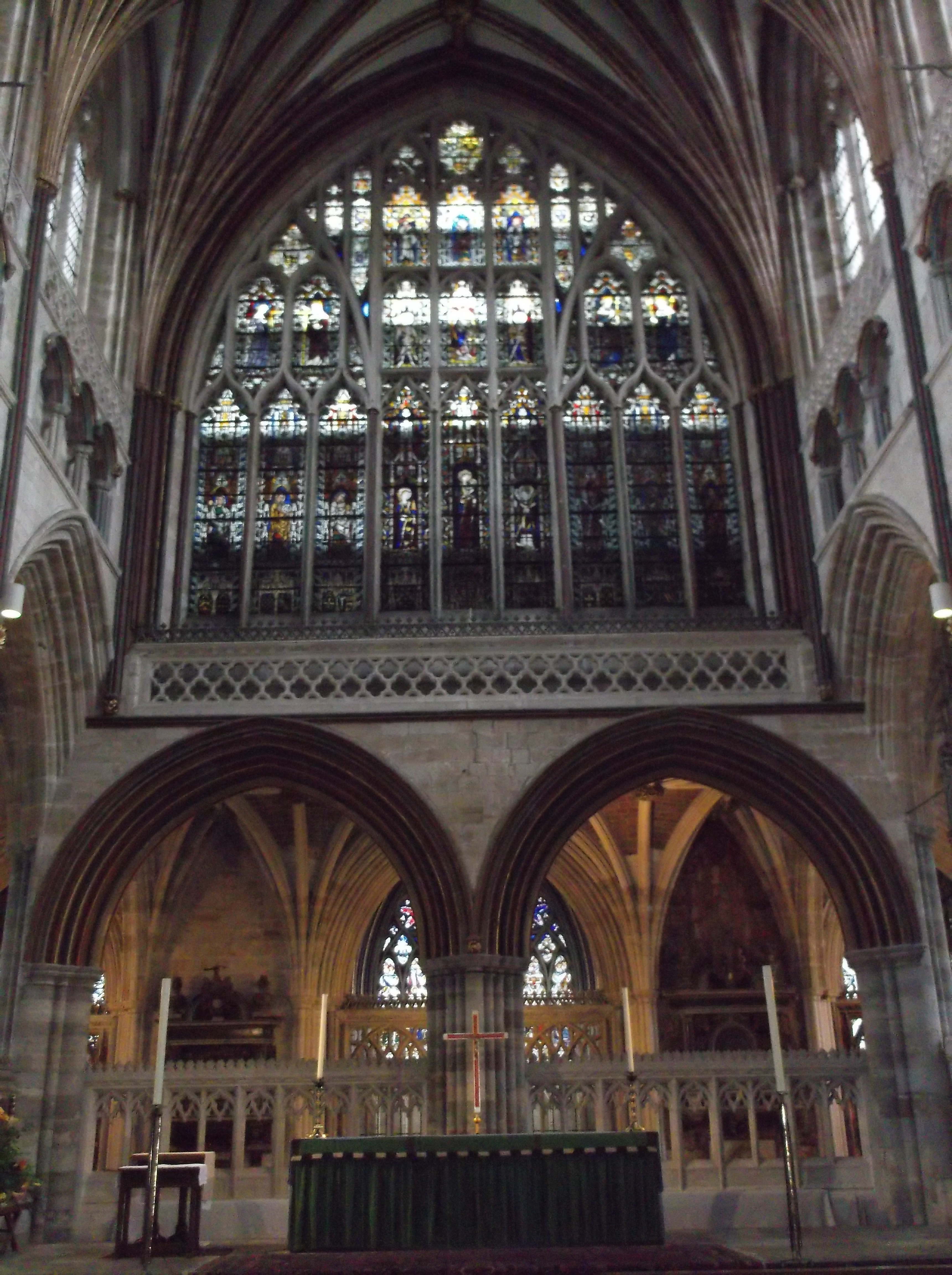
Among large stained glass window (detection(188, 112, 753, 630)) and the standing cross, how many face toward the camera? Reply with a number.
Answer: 2

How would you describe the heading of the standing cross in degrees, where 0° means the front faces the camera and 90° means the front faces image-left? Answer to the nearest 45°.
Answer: approximately 0°

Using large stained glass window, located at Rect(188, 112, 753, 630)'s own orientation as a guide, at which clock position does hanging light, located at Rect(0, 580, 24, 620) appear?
The hanging light is roughly at 1 o'clock from the large stained glass window.

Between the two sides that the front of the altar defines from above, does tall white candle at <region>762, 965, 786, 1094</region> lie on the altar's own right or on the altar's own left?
on the altar's own left

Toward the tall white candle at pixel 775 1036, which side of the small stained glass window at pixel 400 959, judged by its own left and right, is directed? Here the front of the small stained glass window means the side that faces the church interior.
front

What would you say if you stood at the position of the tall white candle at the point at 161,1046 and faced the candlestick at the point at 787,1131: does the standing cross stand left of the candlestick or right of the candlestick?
left

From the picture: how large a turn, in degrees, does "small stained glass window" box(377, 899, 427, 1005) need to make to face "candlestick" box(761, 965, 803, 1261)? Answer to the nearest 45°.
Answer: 0° — it already faces it

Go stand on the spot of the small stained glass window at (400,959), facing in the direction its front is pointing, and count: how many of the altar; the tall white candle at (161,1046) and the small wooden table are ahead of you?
3

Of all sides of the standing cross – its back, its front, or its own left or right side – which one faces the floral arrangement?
right

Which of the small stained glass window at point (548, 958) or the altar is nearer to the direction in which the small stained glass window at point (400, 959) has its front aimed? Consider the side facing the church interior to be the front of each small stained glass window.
the altar

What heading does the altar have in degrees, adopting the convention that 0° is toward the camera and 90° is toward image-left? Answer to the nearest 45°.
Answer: approximately 0°

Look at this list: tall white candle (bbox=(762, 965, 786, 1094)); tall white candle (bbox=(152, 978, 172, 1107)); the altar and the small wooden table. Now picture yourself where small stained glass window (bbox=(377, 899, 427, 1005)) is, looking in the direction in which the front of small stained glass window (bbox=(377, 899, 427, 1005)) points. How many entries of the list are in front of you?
4
